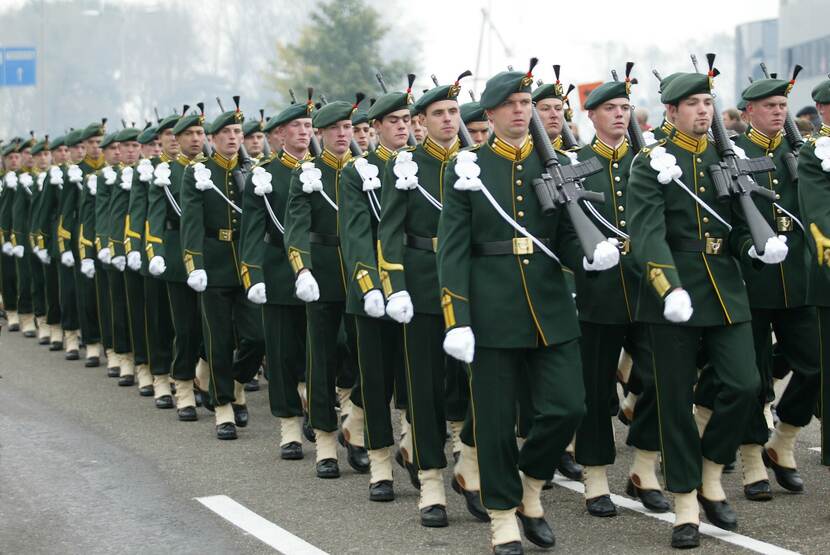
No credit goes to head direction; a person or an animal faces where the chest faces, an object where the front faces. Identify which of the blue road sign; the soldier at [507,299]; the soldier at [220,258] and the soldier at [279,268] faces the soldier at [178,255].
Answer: the blue road sign

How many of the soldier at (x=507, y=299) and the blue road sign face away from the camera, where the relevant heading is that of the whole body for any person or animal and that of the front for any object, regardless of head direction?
0

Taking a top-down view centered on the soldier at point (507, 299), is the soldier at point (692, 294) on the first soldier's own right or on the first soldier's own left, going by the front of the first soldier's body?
on the first soldier's own left

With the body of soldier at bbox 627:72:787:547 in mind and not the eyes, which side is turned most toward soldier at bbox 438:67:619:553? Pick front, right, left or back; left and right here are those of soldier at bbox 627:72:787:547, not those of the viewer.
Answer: right

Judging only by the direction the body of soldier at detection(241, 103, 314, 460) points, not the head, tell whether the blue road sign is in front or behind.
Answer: behind

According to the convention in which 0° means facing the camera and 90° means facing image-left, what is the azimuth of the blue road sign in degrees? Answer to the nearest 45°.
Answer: approximately 0°

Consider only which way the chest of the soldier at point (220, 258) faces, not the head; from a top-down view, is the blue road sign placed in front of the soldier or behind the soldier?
behind

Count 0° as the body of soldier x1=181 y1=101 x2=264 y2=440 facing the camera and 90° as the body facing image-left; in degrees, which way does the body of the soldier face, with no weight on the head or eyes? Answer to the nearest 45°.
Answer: approximately 315°

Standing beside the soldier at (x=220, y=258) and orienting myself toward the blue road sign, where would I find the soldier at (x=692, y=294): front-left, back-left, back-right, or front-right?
back-right

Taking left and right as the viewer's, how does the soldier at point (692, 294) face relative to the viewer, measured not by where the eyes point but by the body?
facing the viewer and to the right of the viewer

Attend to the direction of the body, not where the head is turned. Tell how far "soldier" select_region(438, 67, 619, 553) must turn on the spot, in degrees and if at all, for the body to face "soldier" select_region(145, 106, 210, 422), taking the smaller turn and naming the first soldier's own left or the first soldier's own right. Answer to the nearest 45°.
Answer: approximately 180°

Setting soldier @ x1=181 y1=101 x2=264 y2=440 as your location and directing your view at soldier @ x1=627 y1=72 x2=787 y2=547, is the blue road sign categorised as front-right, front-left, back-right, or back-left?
back-left

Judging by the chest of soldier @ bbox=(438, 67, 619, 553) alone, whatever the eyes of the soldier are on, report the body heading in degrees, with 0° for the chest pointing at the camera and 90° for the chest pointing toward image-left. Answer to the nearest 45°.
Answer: approximately 315°
